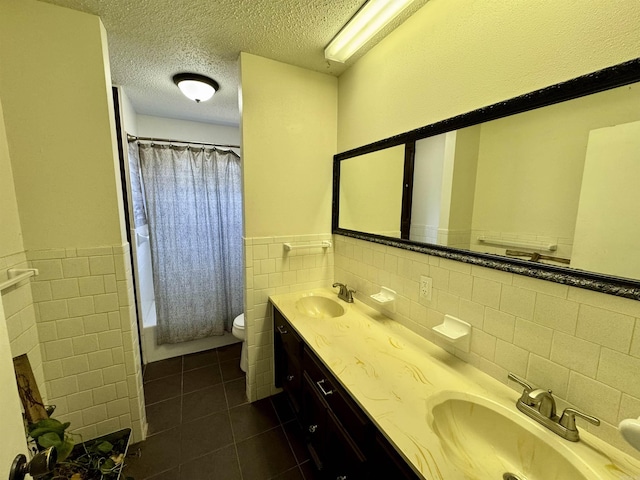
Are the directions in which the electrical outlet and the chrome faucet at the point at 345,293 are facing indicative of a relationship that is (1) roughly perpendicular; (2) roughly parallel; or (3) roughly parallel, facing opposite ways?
roughly parallel

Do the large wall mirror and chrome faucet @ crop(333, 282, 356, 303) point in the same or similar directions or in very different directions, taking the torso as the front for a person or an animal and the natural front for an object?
same or similar directions

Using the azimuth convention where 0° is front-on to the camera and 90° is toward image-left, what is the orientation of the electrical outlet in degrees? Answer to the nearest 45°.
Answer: approximately 45°

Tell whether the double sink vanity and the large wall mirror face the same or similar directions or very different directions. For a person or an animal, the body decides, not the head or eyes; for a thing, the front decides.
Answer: same or similar directions

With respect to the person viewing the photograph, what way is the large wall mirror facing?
facing the viewer and to the left of the viewer

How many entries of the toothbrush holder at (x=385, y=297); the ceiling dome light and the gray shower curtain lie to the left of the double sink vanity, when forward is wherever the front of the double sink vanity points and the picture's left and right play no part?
0

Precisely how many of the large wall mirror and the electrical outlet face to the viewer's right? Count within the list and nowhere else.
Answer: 0

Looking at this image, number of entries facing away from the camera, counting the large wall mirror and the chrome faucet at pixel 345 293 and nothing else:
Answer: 0

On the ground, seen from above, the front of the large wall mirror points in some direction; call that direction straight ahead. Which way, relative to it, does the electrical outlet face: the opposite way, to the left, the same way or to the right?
the same way

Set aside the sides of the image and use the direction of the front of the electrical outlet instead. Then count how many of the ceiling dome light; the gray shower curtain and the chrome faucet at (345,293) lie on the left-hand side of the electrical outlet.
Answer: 0

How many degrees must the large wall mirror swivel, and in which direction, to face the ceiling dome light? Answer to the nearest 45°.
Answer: approximately 45° to its right

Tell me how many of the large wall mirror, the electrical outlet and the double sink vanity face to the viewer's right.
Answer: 0
